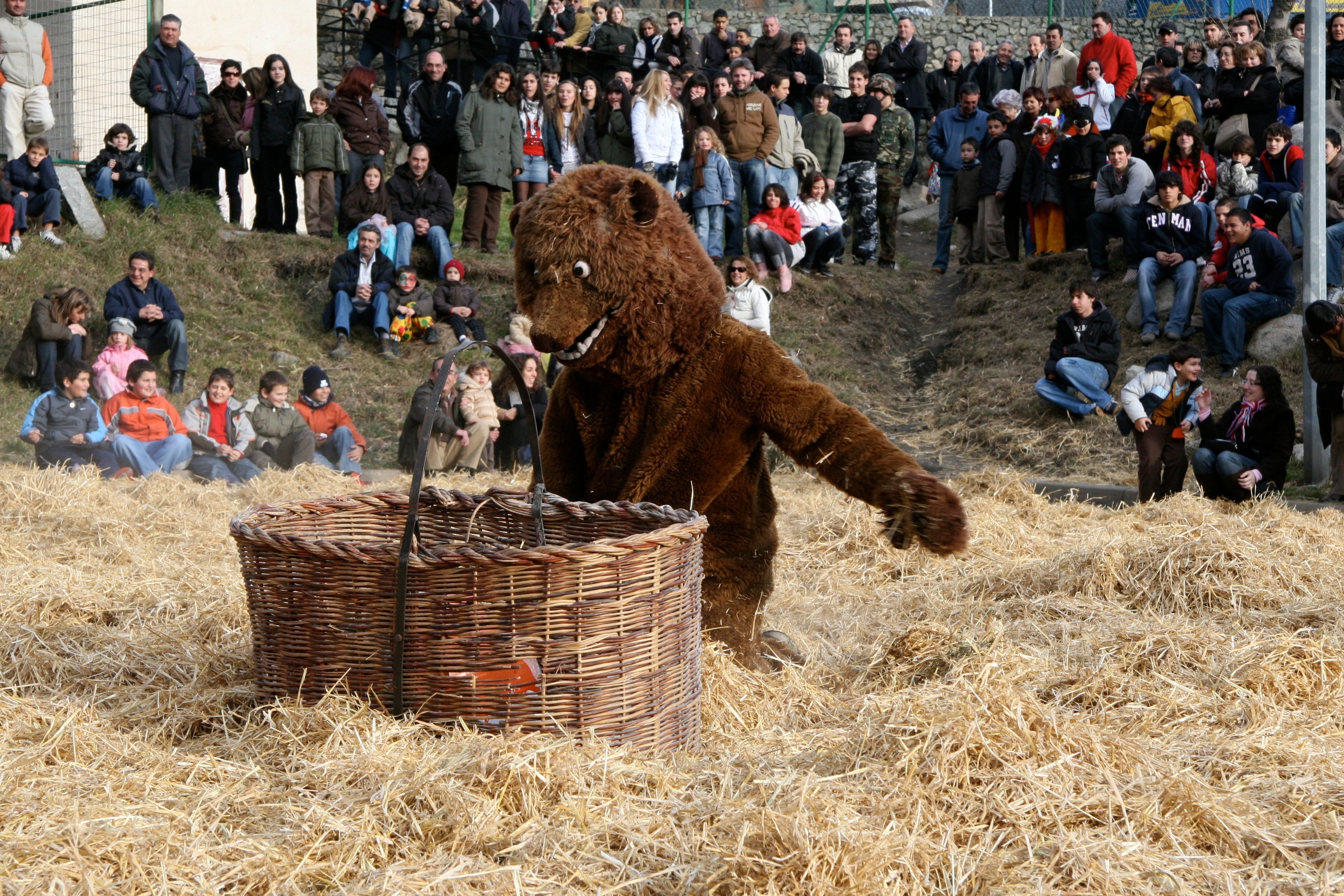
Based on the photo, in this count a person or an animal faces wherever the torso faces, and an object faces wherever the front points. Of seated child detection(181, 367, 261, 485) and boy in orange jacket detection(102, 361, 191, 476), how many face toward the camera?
2

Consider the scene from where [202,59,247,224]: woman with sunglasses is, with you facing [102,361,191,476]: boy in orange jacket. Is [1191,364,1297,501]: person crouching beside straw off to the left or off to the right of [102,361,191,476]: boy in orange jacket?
left

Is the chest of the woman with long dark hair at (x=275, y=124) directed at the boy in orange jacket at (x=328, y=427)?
yes

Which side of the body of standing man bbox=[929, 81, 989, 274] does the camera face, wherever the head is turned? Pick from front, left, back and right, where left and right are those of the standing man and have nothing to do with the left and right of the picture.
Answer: front

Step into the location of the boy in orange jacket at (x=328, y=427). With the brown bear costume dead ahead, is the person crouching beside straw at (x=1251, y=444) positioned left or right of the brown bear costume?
left

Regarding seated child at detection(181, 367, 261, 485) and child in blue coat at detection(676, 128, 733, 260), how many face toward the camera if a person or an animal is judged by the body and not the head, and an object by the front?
2

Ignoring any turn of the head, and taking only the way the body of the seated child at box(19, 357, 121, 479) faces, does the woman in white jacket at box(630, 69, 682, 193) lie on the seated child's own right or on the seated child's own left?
on the seated child's own left

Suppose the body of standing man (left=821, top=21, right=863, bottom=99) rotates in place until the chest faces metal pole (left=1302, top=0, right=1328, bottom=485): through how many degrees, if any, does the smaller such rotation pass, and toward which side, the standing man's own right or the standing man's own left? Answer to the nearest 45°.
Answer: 0° — they already face it

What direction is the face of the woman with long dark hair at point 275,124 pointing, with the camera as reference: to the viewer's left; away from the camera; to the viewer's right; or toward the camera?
toward the camera

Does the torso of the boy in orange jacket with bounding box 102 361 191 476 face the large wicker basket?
yes

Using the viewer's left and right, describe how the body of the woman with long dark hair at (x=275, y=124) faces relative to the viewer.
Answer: facing the viewer

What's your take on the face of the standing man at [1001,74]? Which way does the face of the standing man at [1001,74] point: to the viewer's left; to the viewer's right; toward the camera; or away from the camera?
toward the camera

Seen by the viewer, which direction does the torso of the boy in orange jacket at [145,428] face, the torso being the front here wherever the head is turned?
toward the camera

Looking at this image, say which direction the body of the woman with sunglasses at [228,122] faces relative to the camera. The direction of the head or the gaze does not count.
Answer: toward the camera

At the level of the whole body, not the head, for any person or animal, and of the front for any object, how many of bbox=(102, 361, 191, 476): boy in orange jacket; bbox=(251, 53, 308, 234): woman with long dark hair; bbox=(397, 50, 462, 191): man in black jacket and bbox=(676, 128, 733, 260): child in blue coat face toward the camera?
4

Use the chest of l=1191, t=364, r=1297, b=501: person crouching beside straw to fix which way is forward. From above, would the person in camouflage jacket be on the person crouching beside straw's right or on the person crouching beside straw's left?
on the person crouching beside straw's right

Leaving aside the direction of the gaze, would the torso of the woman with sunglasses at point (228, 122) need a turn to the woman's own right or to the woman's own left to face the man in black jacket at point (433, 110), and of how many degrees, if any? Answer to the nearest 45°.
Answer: approximately 90° to the woman's own left

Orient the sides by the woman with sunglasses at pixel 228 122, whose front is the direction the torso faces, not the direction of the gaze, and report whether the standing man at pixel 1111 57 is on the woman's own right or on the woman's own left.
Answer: on the woman's own left

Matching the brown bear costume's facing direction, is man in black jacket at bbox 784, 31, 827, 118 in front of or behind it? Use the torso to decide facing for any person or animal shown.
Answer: behind
